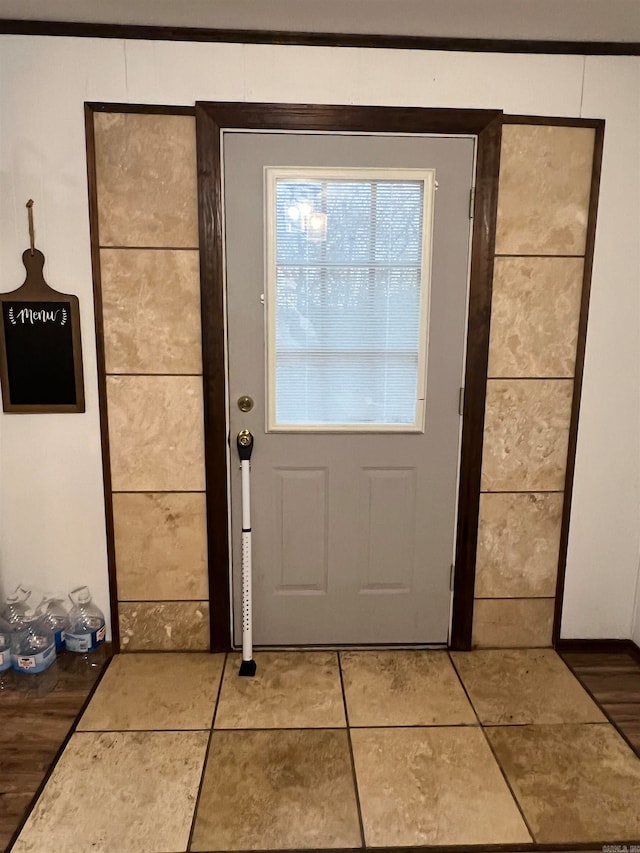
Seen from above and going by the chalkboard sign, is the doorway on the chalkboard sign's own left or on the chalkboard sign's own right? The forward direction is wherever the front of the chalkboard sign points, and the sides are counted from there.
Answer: on the chalkboard sign's own left

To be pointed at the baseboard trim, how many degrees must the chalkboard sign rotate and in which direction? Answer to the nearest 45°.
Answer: approximately 45° to its left

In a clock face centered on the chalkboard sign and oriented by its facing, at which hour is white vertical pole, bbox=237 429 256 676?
The white vertical pole is roughly at 10 o'clock from the chalkboard sign.

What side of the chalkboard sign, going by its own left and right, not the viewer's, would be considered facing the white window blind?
left

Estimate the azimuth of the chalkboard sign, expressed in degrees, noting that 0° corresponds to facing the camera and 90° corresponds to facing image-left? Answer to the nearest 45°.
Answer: approximately 0°
